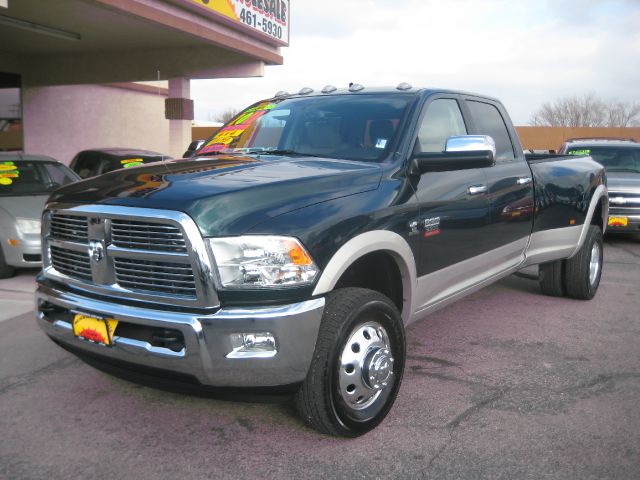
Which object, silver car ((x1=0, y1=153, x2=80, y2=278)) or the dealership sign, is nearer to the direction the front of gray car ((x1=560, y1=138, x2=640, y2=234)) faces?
the silver car

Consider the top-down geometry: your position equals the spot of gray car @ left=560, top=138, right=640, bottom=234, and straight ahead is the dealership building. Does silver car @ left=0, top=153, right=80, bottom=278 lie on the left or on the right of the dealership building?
left

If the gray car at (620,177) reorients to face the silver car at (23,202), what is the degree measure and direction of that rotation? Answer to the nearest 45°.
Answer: approximately 45° to its right

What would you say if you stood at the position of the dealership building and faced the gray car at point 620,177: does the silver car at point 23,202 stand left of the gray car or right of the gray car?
right

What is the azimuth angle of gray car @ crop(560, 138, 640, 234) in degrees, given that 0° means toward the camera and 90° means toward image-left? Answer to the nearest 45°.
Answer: approximately 0°

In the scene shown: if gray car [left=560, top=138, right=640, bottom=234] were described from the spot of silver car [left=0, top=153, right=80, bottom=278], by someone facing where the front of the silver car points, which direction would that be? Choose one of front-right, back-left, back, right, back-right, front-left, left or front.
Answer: front-left

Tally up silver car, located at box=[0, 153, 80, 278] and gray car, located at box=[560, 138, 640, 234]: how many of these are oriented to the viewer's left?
0

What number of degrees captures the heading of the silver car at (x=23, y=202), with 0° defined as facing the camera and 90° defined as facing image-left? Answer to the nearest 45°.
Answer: approximately 315°

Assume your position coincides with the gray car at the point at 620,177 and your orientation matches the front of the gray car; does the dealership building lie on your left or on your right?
on your right

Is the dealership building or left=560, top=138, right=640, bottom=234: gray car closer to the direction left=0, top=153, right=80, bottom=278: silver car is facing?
the gray car
